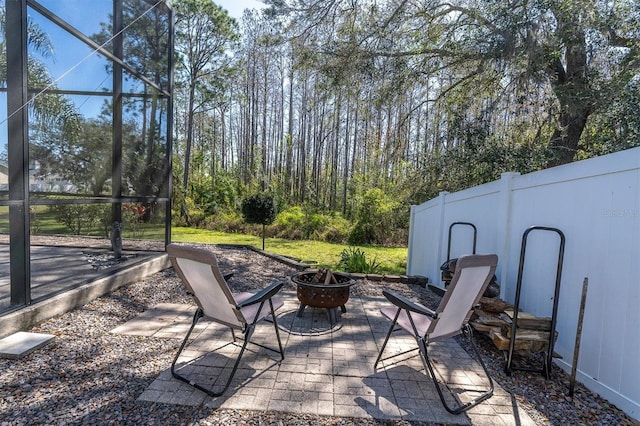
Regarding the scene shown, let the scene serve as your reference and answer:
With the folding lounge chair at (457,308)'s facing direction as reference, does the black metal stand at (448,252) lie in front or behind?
in front

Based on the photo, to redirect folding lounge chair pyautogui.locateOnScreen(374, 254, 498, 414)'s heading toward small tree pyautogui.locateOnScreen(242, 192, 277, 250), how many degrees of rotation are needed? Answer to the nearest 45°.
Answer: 0° — it already faces it

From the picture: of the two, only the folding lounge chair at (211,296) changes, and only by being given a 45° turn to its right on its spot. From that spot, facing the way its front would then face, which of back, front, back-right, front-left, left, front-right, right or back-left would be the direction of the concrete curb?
back-left

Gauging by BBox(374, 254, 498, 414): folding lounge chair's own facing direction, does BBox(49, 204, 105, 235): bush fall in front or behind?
in front

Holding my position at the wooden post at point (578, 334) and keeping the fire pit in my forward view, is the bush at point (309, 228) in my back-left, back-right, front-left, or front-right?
front-right

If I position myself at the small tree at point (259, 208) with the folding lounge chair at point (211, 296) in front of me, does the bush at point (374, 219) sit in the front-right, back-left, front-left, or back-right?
back-left

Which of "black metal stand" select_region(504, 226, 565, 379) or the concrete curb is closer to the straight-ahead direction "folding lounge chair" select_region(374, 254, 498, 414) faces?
the concrete curb

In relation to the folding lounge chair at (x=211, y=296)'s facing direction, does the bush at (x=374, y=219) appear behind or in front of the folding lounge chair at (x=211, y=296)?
in front

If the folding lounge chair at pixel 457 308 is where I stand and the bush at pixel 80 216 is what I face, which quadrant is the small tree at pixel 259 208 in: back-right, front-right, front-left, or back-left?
front-right

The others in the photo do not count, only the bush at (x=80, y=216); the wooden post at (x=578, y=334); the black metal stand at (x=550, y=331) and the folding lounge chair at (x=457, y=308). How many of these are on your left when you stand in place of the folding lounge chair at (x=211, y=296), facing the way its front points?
1

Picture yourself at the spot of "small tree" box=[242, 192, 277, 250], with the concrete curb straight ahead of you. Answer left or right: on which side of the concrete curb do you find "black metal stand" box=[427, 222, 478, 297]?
left

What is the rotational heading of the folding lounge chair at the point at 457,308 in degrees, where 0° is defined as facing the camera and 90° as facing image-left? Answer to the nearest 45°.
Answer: approximately 135°

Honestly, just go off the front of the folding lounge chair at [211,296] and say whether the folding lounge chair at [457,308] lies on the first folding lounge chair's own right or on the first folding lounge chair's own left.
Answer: on the first folding lounge chair's own right

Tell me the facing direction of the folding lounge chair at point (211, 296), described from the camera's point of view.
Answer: facing away from the viewer and to the right of the viewer
